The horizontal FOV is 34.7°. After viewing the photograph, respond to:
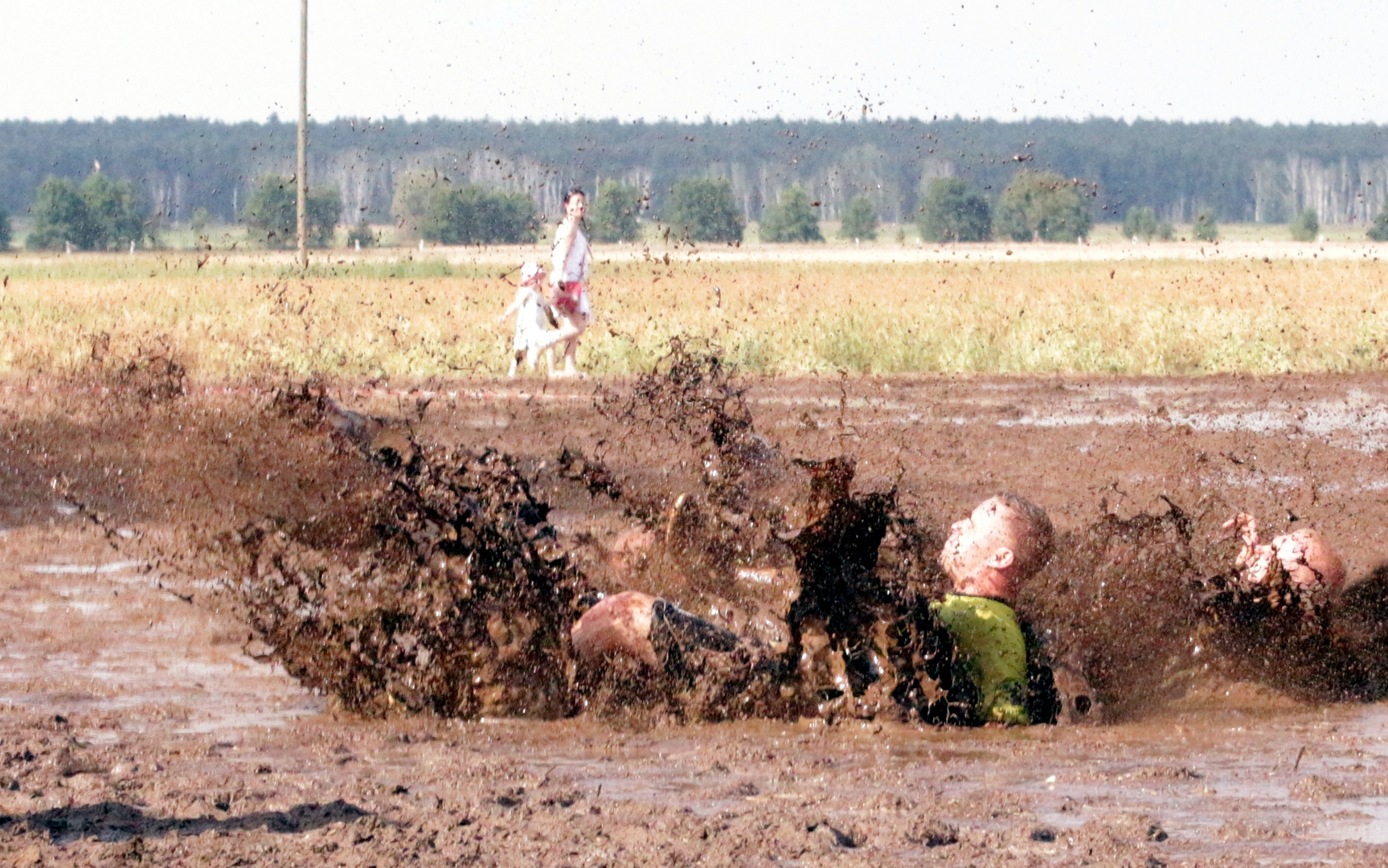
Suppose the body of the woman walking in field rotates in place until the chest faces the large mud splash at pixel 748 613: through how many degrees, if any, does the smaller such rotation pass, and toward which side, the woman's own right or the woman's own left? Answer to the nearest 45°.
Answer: approximately 45° to the woman's own right

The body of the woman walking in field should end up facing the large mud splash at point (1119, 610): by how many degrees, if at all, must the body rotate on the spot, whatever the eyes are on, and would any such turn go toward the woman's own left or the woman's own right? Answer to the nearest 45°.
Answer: approximately 45° to the woman's own right

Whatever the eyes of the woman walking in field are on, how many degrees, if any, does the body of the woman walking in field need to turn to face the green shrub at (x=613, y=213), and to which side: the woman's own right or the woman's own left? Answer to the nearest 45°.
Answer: approximately 135° to the woman's own left

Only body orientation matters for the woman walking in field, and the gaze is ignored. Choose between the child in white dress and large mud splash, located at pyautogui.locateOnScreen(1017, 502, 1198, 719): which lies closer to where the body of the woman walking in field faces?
the large mud splash

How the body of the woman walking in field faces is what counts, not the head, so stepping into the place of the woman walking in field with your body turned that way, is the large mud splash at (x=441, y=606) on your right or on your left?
on your right

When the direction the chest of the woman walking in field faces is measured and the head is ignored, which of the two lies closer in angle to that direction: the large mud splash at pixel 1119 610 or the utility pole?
the large mud splash

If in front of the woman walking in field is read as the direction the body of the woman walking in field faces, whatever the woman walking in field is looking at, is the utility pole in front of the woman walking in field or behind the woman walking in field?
behind

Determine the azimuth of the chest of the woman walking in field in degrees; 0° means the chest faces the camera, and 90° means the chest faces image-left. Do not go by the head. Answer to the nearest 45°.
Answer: approximately 315°
